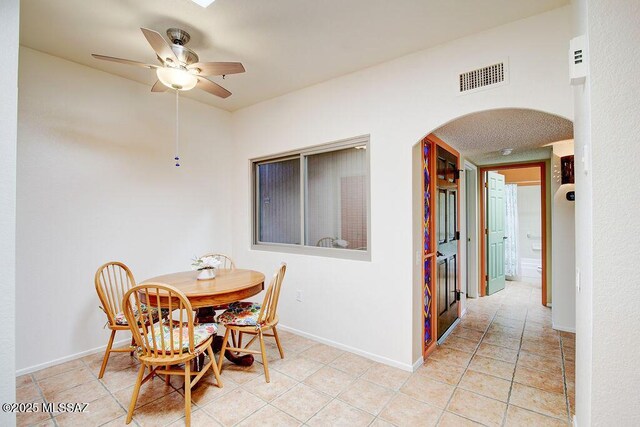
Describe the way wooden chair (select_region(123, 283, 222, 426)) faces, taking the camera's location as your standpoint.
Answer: facing away from the viewer and to the right of the viewer

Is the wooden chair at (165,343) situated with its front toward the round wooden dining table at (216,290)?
yes
